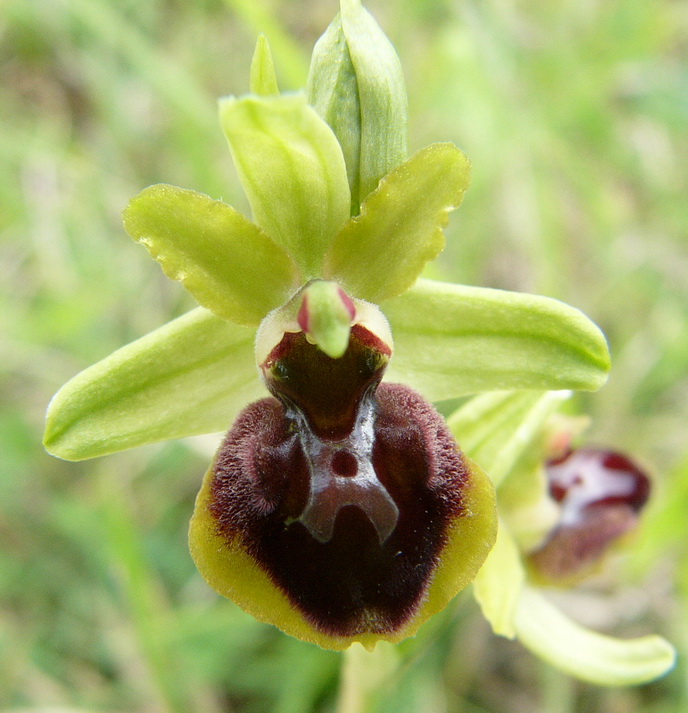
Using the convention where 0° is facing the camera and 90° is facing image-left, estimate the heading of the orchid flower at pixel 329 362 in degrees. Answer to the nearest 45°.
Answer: approximately 0°

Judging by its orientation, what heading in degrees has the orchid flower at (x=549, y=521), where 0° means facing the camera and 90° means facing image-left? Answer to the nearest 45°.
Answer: approximately 270°
